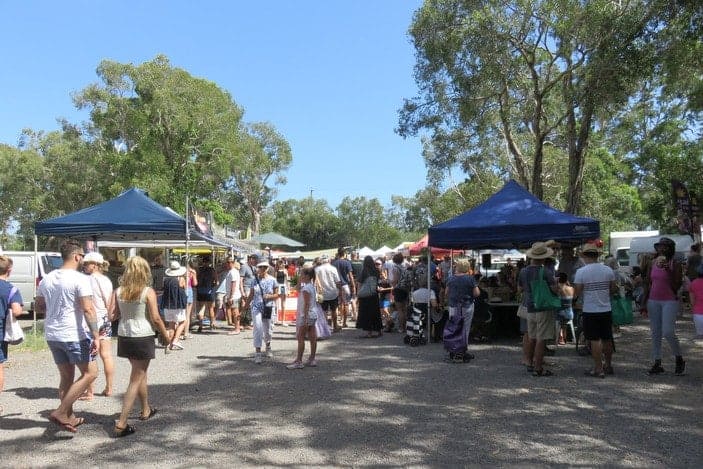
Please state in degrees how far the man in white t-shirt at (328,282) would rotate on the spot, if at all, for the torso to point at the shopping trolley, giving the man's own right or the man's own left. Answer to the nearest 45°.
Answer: approximately 135° to the man's own right

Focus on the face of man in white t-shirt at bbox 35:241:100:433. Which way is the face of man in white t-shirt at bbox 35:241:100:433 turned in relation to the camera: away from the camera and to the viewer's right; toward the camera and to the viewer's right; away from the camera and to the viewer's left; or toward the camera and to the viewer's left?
away from the camera and to the viewer's right

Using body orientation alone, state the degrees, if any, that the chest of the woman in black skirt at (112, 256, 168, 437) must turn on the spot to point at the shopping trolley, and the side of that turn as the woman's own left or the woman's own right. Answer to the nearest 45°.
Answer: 0° — they already face it

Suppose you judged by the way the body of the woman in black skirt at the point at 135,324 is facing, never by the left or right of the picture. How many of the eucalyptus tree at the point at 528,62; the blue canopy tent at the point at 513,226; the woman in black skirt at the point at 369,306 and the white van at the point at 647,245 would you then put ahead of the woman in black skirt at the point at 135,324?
4

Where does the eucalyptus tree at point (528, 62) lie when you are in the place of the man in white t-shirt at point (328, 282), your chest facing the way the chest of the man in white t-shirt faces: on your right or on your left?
on your right

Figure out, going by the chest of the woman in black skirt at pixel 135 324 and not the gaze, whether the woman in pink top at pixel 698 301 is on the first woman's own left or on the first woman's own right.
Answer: on the first woman's own right

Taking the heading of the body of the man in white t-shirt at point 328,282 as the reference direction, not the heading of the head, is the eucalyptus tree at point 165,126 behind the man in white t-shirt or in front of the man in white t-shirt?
in front

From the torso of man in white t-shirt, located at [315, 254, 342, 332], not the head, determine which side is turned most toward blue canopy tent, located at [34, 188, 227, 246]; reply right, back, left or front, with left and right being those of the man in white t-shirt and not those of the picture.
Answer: left

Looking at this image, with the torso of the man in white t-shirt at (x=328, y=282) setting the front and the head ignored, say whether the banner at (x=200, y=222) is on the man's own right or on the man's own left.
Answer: on the man's own left

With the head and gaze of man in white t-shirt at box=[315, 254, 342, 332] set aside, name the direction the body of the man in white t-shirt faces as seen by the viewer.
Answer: away from the camera

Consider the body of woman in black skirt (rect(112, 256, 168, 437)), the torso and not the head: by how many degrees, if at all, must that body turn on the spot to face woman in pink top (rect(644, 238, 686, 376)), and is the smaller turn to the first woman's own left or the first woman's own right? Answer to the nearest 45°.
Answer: approximately 45° to the first woman's own right

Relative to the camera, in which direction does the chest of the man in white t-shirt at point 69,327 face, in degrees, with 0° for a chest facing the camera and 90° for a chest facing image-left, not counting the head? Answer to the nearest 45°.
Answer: approximately 225°

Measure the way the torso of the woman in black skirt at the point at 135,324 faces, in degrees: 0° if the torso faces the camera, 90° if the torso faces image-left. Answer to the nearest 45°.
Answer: approximately 225°

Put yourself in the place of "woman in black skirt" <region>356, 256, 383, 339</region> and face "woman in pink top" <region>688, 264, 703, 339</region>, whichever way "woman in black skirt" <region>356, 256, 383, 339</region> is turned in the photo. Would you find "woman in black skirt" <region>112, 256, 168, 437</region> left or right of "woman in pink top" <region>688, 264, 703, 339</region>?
right
